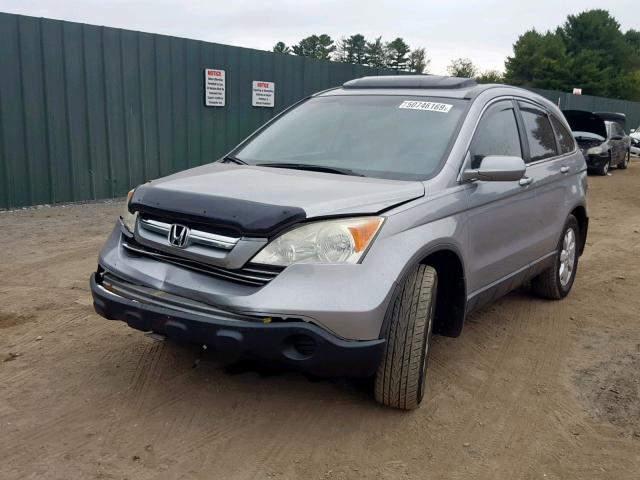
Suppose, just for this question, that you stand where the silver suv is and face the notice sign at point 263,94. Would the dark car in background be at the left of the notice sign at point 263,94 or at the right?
right

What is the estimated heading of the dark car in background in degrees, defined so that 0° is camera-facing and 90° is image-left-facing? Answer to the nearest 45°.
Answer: approximately 45°

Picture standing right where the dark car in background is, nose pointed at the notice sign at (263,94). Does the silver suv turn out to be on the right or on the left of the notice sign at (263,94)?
left

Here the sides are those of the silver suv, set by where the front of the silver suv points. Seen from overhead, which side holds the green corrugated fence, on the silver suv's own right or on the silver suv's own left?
on the silver suv's own right

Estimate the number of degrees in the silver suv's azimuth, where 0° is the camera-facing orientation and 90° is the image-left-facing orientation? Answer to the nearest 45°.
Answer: approximately 45°

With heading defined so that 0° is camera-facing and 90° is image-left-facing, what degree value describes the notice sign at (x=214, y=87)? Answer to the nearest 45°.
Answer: approximately 315°

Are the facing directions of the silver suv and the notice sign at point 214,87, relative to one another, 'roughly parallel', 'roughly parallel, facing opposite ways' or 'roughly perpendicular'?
roughly perpendicular

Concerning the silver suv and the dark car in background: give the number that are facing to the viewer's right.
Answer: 0

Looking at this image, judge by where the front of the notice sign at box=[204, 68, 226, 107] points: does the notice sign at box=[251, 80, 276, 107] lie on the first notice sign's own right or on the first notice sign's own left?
on the first notice sign's own left

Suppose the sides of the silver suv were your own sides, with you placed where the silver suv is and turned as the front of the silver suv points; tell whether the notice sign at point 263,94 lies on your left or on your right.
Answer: on your right

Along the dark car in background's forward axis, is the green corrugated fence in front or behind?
in front

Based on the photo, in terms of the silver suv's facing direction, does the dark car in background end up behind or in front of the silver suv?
behind

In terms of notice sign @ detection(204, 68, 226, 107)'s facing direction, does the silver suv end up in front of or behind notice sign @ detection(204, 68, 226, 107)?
in front

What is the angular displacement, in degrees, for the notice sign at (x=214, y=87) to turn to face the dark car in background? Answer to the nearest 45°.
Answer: approximately 90° to its left
